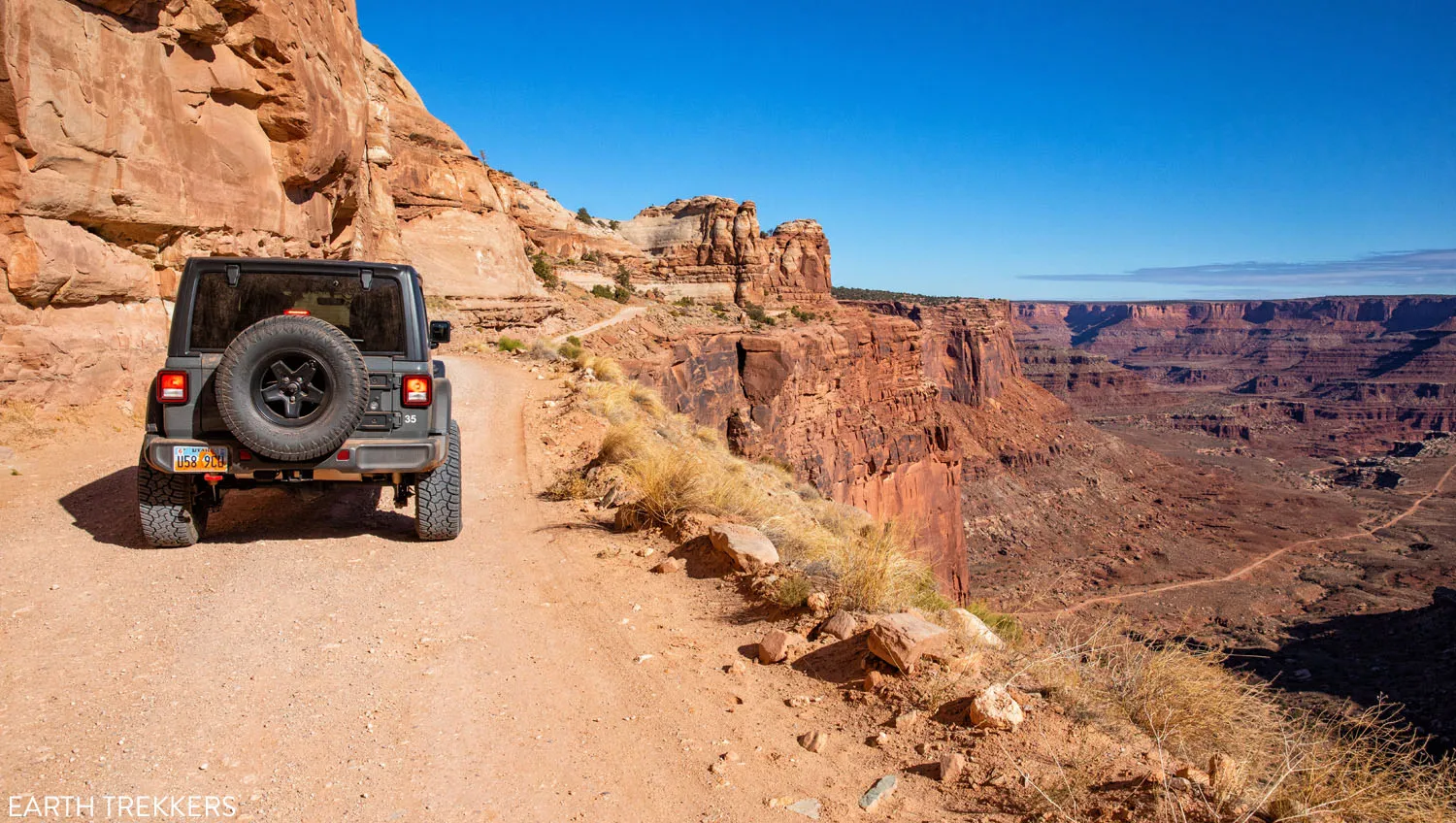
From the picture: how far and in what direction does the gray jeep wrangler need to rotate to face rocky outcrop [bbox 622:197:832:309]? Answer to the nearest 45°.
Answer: approximately 45° to its right

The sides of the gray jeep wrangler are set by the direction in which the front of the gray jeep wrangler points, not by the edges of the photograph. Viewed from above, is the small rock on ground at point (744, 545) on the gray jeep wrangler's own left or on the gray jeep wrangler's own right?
on the gray jeep wrangler's own right

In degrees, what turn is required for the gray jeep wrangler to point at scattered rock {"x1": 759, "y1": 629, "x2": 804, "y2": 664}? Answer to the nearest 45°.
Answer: approximately 135° to its right

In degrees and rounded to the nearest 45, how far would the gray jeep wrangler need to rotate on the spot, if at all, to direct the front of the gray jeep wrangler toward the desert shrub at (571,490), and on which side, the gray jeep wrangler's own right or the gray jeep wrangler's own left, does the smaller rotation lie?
approximately 45° to the gray jeep wrangler's own right

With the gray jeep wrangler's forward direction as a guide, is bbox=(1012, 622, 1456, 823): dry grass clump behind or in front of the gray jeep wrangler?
behind

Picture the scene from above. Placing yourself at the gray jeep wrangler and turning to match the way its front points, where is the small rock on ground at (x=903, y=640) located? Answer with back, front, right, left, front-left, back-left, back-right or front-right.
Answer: back-right

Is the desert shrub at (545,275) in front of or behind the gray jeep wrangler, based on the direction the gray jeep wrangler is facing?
in front

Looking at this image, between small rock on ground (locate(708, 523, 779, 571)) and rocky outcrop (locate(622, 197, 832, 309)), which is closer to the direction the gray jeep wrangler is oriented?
the rocky outcrop

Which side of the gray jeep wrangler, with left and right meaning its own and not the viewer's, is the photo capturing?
back

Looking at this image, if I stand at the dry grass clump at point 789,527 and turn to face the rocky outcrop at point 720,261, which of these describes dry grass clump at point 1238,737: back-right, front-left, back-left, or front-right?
back-right

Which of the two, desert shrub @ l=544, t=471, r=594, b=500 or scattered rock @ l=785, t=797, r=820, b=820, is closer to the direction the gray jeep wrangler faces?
the desert shrub

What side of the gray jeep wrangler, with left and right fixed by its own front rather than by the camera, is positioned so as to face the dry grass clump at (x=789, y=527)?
right

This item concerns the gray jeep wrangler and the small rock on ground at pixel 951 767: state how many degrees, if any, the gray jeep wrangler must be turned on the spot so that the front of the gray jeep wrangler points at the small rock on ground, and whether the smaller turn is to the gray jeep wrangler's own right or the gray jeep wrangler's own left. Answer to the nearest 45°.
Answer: approximately 135° to the gray jeep wrangler's own right
